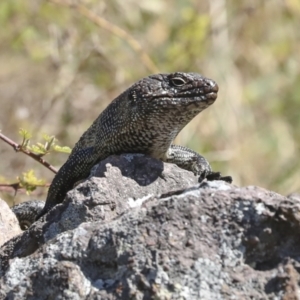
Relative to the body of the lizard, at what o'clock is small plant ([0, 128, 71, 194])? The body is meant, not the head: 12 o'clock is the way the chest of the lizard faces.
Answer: The small plant is roughly at 7 o'clock from the lizard.

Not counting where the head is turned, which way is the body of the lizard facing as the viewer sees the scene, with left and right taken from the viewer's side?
facing to the right of the viewer
